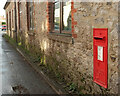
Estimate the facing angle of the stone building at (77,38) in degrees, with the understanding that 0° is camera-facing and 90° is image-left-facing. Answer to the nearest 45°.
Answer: approximately 45°

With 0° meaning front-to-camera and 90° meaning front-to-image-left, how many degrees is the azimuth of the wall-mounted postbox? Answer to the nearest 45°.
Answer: approximately 45°
